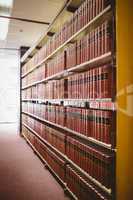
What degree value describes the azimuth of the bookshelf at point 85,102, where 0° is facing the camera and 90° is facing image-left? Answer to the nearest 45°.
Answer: approximately 45°

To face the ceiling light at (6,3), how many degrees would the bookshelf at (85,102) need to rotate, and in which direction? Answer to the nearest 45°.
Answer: approximately 90° to its right
